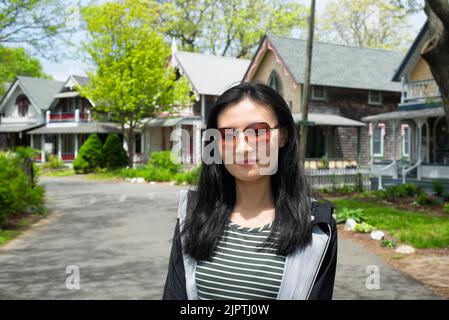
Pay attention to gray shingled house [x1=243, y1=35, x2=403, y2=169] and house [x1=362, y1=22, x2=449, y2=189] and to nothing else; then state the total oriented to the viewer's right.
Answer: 0

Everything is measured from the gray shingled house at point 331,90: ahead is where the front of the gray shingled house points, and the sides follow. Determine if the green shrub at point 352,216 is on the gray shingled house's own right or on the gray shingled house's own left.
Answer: on the gray shingled house's own left

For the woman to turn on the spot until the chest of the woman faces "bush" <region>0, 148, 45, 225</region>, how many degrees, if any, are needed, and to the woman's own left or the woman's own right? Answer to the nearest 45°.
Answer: approximately 135° to the woman's own right

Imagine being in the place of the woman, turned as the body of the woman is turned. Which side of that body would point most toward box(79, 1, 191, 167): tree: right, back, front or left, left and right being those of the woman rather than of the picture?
back

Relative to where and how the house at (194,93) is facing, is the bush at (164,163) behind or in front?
in front

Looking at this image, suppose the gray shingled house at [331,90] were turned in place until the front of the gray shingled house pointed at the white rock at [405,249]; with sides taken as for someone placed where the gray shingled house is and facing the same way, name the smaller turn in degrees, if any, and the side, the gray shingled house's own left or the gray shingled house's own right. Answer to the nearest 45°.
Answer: approximately 45° to the gray shingled house's own left

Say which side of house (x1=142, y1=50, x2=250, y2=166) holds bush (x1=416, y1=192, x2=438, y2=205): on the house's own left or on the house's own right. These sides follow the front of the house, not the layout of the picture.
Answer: on the house's own left

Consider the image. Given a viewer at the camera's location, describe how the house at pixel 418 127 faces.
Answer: facing the viewer and to the left of the viewer

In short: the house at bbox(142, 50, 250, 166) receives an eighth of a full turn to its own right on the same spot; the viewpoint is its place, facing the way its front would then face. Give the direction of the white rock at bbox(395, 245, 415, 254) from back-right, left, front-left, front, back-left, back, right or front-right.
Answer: left

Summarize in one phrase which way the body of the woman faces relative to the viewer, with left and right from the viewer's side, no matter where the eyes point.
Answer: facing the viewer
